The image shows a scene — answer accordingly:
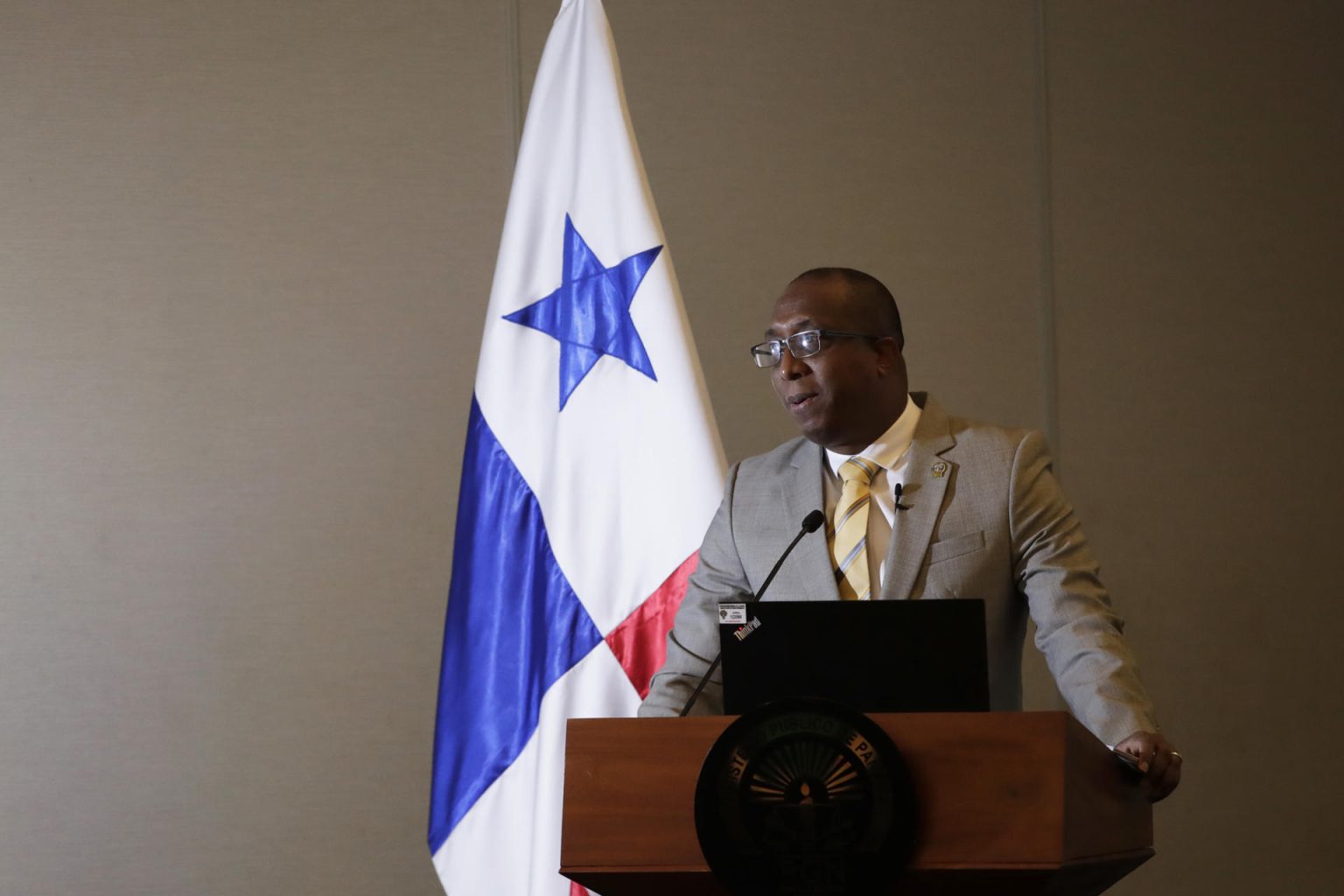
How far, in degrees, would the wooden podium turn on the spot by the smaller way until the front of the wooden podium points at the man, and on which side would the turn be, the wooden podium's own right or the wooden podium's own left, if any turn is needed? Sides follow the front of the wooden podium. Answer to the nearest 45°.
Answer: approximately 180°

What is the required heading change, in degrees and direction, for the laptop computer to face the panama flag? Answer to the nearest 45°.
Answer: approximately 45° to its left

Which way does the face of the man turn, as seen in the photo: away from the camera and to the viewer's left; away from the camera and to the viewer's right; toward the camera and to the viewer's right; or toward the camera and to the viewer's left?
toward the camera and to the viewer's left

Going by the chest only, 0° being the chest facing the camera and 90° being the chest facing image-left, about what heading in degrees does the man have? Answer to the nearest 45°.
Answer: approximately 45°

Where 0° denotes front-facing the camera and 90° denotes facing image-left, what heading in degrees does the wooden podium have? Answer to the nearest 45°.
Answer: approximately 0°

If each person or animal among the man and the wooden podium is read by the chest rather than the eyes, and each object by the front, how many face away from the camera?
0

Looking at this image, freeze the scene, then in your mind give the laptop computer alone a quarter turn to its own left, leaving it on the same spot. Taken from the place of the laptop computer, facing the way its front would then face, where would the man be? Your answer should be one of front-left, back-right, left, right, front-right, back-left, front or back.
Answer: right

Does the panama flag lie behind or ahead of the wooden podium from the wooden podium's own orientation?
behind

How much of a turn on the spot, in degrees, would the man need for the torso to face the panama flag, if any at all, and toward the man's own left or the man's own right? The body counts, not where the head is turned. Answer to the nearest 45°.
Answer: approximately 90° to the man's own right

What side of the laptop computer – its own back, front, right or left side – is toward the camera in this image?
back
